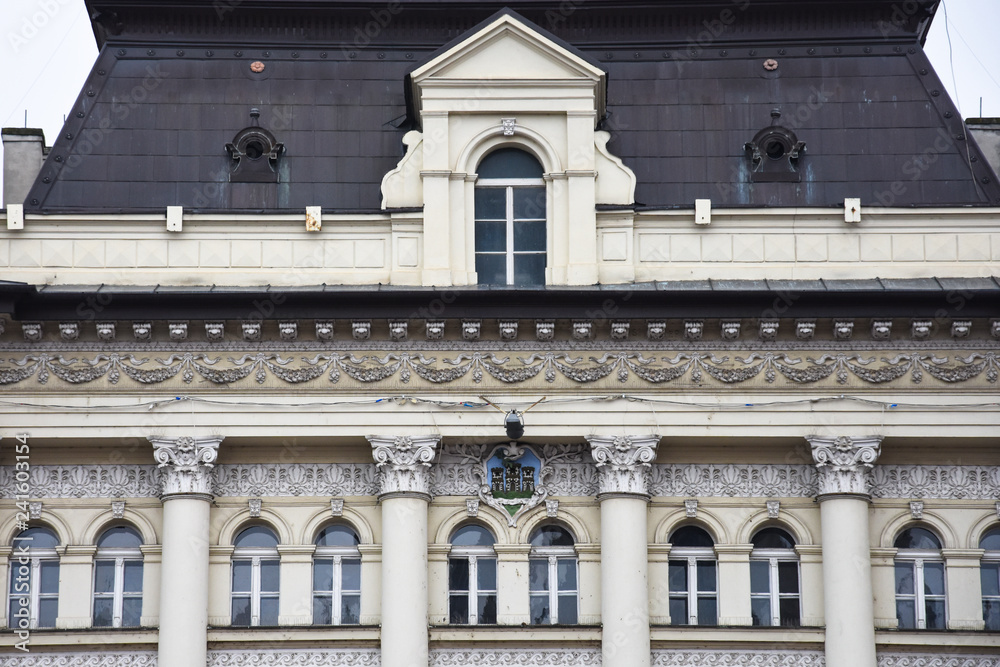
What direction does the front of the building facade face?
toward the camera
